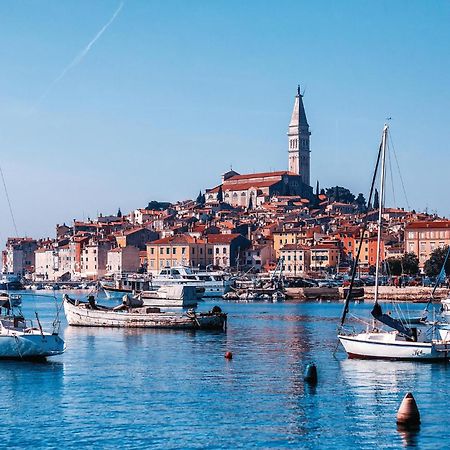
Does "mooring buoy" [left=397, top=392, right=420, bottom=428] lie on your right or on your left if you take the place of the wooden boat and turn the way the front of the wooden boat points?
on your left

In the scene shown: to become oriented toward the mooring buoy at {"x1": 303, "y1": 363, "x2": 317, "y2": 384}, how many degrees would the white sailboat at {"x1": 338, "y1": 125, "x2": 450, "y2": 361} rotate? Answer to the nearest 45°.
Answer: approximately 45° to its left

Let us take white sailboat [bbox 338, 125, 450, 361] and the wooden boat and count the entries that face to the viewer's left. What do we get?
2

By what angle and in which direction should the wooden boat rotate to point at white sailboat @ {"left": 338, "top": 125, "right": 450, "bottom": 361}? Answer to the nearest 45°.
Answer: approximately 135° to its left

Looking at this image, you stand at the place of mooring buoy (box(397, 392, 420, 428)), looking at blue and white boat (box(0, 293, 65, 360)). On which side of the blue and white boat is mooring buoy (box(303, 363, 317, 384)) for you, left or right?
right

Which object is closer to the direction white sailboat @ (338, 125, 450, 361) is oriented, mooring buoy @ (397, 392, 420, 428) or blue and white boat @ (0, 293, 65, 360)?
the blue and white boat

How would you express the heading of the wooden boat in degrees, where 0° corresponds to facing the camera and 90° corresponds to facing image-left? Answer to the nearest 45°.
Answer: approximately 90°

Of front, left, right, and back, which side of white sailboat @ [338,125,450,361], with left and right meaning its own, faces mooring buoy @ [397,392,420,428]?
left

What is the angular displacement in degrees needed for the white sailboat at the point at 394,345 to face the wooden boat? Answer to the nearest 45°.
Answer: approximately 45° to its right

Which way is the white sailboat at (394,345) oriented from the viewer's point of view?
to the viewer's left
